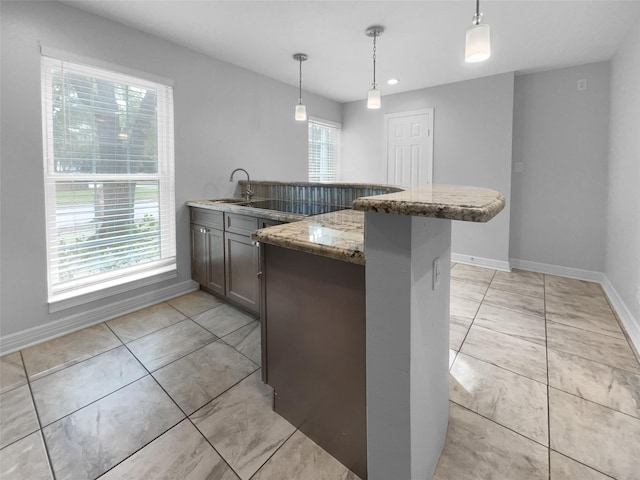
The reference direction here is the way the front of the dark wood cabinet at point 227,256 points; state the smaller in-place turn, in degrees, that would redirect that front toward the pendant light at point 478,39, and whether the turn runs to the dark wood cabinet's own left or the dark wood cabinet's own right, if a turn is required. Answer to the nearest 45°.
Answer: approximately 90° to the dark wood cabinet's own left

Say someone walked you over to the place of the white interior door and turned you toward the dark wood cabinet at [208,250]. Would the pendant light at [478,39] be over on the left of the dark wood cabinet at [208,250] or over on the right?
left

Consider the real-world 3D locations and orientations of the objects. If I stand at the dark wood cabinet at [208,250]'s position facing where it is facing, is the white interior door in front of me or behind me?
behind

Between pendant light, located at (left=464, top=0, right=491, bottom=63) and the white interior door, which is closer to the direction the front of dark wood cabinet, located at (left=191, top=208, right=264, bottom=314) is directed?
the pendant light
